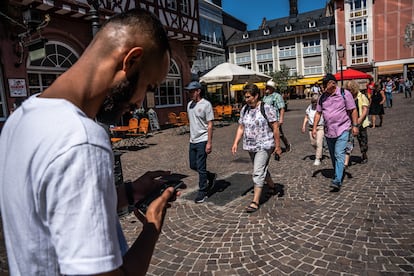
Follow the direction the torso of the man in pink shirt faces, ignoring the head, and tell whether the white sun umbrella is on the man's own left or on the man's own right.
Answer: on the man's own right

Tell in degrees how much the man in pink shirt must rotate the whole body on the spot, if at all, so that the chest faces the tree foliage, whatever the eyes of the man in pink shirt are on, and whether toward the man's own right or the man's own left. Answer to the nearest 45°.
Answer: approximately 135° to the man's own right

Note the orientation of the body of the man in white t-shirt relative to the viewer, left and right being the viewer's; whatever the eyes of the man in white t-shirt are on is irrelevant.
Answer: facing away from the viewer and to the right of the viewer

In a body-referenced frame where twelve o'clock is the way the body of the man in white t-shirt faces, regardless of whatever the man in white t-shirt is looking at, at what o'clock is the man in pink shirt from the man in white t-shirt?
The man in pink shirt is roughly at 12 o'clock from the man in white t-shirt.

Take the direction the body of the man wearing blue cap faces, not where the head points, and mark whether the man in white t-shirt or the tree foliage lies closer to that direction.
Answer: the man in white t-shirt

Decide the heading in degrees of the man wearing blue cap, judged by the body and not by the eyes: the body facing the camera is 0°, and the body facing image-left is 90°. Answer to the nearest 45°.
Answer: approximately 45°

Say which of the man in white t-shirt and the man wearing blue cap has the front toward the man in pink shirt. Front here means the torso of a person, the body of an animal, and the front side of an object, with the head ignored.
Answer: the man in white t-shirt

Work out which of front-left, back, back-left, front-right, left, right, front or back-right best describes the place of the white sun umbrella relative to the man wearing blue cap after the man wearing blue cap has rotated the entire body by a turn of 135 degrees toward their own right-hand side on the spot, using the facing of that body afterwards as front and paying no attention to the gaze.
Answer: front

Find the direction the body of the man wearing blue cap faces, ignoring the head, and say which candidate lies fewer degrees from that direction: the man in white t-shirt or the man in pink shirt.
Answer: the man in white t-shirt

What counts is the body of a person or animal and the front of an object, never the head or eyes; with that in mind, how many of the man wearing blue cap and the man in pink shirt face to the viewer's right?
0

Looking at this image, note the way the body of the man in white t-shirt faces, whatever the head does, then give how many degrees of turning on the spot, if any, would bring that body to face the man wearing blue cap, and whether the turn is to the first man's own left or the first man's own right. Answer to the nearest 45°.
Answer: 0° — they already face them
